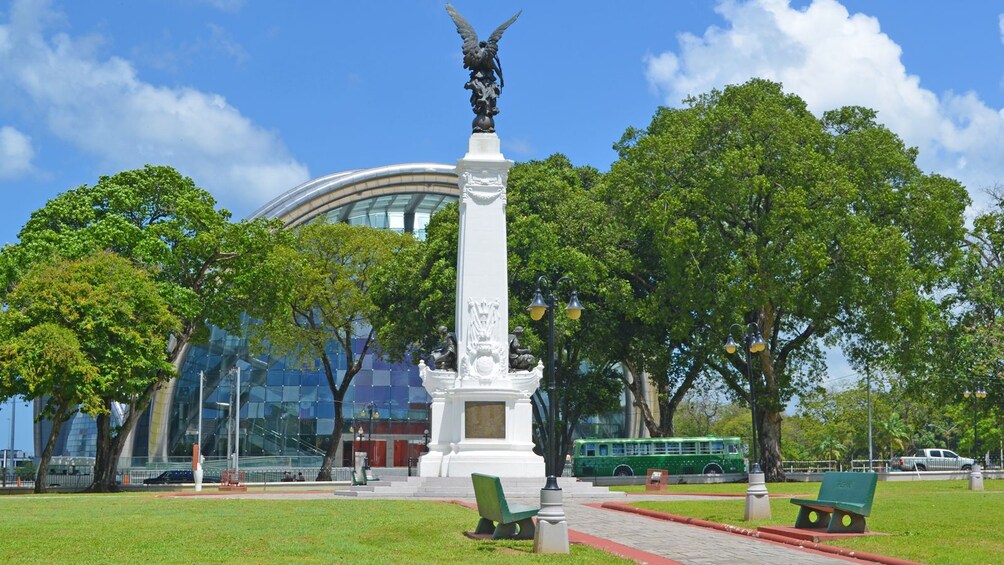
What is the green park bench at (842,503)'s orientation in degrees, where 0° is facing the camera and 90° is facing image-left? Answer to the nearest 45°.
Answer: approximately 45°

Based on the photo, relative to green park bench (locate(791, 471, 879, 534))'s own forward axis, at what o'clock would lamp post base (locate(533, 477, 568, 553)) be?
The lamp post base is roughly at 12 o'clock from the green park bench.

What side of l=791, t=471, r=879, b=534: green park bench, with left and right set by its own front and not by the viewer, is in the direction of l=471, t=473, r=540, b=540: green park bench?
front

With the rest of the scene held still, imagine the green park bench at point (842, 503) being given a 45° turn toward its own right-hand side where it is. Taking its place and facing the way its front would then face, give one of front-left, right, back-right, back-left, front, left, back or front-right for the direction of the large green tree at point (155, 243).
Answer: front-right

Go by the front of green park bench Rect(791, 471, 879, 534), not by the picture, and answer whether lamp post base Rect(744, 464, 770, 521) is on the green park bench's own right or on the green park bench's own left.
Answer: on the green park bench's own right

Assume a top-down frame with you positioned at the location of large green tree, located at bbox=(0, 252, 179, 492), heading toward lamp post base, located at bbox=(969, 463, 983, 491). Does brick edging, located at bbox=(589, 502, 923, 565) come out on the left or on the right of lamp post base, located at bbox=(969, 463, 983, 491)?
right

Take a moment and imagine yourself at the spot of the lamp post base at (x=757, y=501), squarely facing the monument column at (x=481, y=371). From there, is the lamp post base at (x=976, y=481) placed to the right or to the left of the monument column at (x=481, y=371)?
right

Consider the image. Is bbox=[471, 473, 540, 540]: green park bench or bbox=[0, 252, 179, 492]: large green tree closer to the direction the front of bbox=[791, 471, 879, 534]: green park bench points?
the green park bench

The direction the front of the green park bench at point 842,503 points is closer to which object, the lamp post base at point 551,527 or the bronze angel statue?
the lamp post base

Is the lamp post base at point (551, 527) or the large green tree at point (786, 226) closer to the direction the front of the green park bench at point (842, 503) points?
the lamp post base

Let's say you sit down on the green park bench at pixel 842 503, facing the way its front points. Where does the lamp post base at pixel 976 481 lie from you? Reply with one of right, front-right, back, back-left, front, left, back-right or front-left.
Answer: back-right
